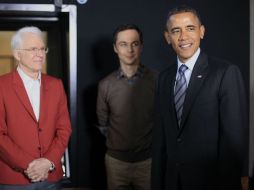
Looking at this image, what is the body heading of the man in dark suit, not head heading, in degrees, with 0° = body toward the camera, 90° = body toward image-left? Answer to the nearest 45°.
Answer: approximately 45°

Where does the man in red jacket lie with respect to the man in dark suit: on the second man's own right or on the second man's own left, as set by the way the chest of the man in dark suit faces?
on the second man's own right

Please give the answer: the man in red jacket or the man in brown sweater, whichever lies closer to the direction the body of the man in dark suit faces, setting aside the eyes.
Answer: the man in red jacket

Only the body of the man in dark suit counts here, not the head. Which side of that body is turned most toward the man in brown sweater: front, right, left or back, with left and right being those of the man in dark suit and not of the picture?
right
